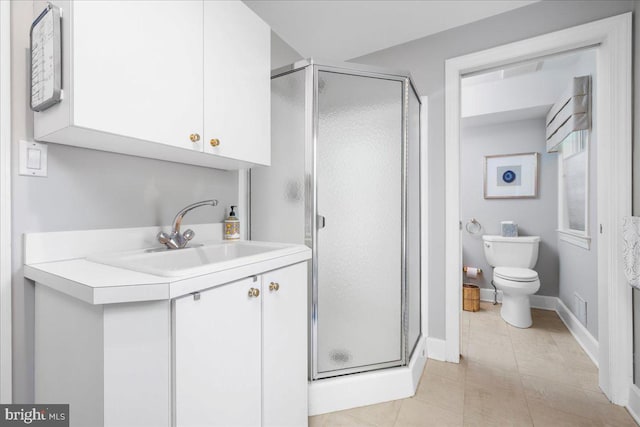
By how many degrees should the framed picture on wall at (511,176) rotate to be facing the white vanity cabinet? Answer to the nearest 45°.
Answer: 0° — it already faces it

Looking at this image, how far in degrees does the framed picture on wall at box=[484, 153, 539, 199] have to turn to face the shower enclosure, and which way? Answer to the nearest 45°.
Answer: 0° — it already faces it

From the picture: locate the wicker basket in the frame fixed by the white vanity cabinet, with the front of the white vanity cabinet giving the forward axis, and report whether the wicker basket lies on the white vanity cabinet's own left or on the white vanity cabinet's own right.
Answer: on the white vanity cabinet's own left

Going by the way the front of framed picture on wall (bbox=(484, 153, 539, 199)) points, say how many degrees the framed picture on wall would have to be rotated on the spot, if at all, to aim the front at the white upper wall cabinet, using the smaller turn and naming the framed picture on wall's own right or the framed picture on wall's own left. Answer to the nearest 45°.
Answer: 0° — it already faces it

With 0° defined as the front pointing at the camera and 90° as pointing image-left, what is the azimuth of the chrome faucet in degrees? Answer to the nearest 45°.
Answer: approximately 315°

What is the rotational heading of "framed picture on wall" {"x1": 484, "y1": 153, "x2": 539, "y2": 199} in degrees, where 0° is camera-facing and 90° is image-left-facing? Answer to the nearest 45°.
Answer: approximately 0°

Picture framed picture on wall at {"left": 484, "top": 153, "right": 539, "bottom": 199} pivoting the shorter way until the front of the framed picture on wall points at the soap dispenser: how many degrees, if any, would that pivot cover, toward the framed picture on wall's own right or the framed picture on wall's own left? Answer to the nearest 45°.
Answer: approximately 45° to the framed picture on wall's own right

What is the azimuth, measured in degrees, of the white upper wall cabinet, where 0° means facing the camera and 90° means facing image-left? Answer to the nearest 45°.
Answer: approximately 315°
